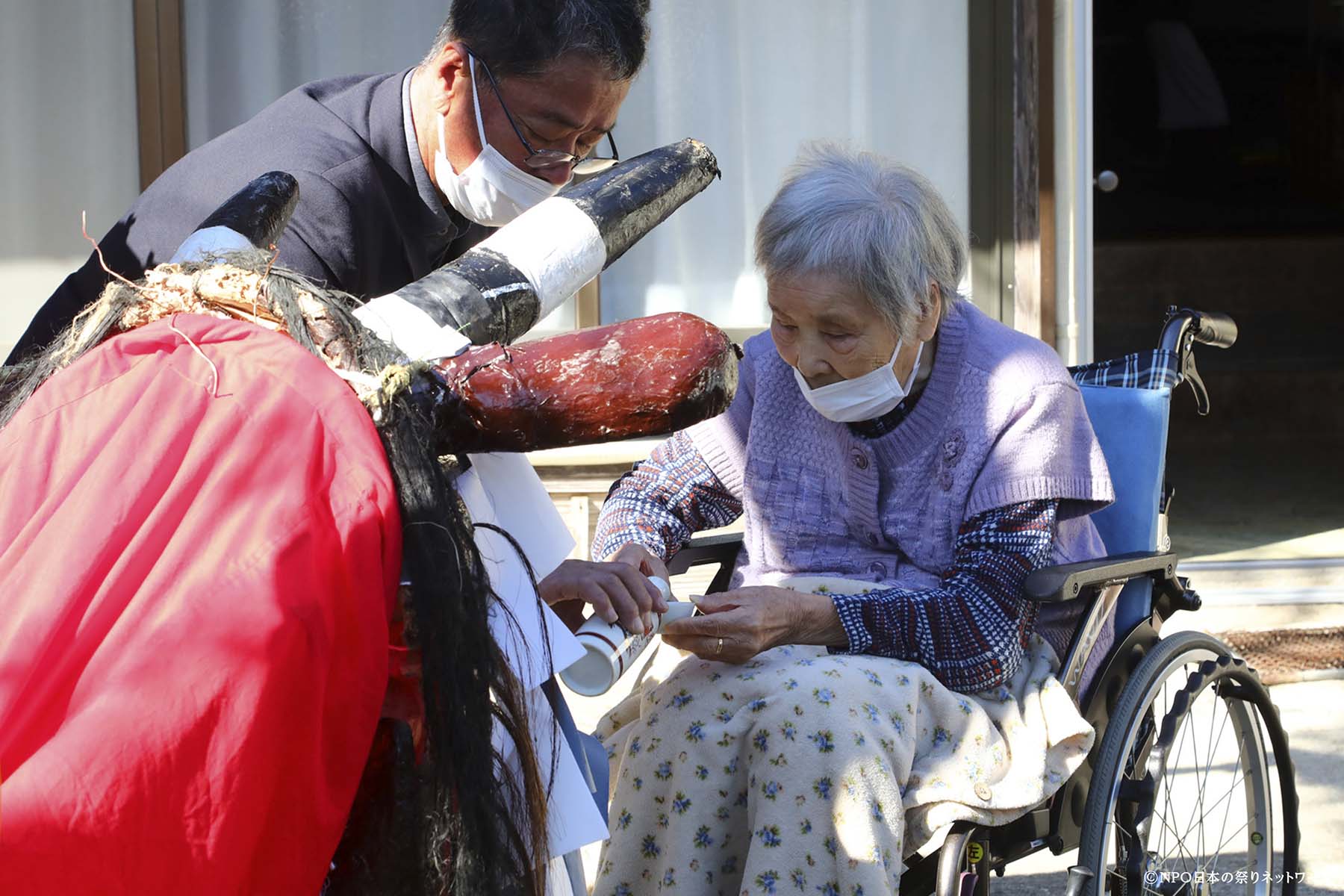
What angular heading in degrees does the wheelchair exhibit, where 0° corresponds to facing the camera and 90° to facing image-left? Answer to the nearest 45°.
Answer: approximately 45°

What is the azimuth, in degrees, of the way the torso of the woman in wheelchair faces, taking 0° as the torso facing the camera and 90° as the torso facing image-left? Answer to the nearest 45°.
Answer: approximately 45°
